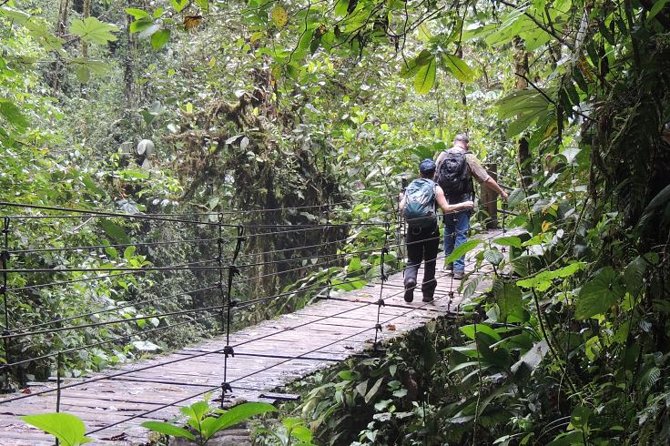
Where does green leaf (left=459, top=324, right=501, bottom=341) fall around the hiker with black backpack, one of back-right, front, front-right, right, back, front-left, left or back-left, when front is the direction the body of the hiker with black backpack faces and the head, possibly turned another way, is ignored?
back-right

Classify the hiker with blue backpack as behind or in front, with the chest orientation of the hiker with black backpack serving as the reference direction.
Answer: behind

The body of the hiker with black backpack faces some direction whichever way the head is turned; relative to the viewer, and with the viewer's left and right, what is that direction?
facing away from the viewer and to the right of the viewer

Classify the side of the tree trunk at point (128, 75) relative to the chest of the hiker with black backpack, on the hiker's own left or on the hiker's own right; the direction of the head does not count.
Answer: on the hiker's own left

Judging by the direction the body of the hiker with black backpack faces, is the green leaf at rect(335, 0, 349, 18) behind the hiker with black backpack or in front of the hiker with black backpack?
behind

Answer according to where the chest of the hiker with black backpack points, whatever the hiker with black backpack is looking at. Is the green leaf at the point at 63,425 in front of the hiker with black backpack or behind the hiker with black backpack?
behind

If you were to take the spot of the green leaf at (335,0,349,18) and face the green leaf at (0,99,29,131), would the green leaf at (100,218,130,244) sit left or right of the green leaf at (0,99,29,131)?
left

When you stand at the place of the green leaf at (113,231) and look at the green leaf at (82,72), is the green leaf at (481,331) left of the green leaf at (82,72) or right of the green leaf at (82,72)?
right

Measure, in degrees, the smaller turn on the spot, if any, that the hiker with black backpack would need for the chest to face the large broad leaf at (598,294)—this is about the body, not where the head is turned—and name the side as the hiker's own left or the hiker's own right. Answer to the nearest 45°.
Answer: approximately 135° to the hiker's own right
